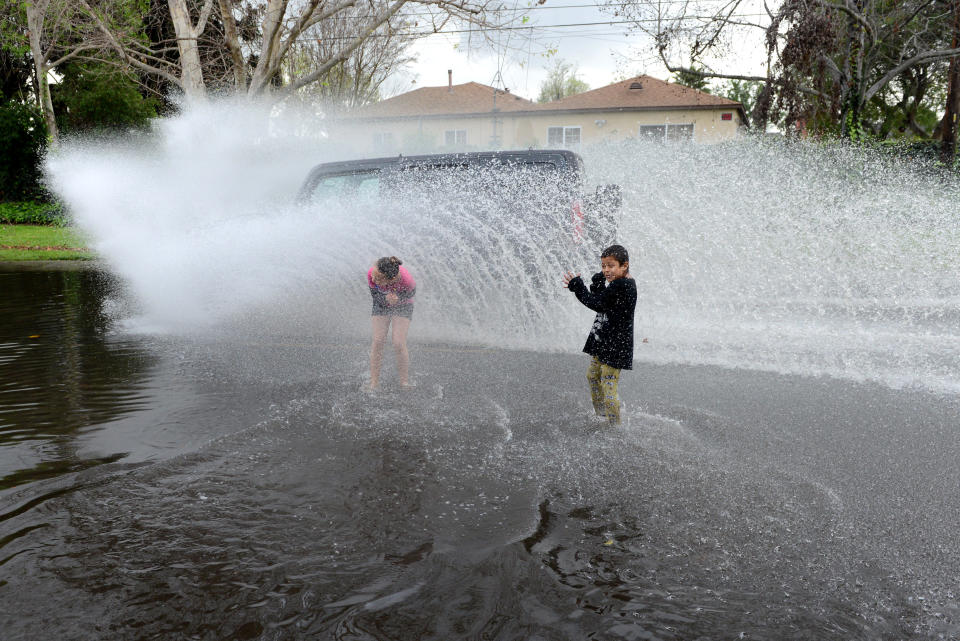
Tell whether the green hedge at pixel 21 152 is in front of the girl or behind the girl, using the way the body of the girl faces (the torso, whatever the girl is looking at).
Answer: behind

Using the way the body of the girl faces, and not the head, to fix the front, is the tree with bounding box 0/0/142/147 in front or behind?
behind

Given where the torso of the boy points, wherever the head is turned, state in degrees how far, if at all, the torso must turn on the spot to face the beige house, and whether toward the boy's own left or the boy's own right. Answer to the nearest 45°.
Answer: approximately 135° to the boy's own right

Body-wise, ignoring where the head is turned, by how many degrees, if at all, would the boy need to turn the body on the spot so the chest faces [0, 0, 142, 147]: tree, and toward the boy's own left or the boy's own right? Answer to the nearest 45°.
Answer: approximately 90° to the boy's own right

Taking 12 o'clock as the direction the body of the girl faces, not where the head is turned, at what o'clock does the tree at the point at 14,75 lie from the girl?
The tree is roughly at 5 o'clock from the girl.

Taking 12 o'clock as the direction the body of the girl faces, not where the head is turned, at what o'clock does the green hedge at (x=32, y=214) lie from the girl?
The green hedge is roughly at 5 o'clock from the girl.

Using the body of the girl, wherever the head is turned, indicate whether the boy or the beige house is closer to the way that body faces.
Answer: the boy

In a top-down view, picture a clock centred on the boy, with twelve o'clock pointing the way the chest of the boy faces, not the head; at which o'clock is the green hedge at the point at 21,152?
The green hedge is roughly at 3 o'clock from the boy.

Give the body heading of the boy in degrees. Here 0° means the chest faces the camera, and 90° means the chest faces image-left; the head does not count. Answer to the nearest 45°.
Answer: approximately 45°

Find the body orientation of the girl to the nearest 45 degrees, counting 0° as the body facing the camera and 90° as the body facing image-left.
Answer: approximately 0°

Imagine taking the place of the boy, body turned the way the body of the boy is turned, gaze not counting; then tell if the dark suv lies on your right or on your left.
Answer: on your right
